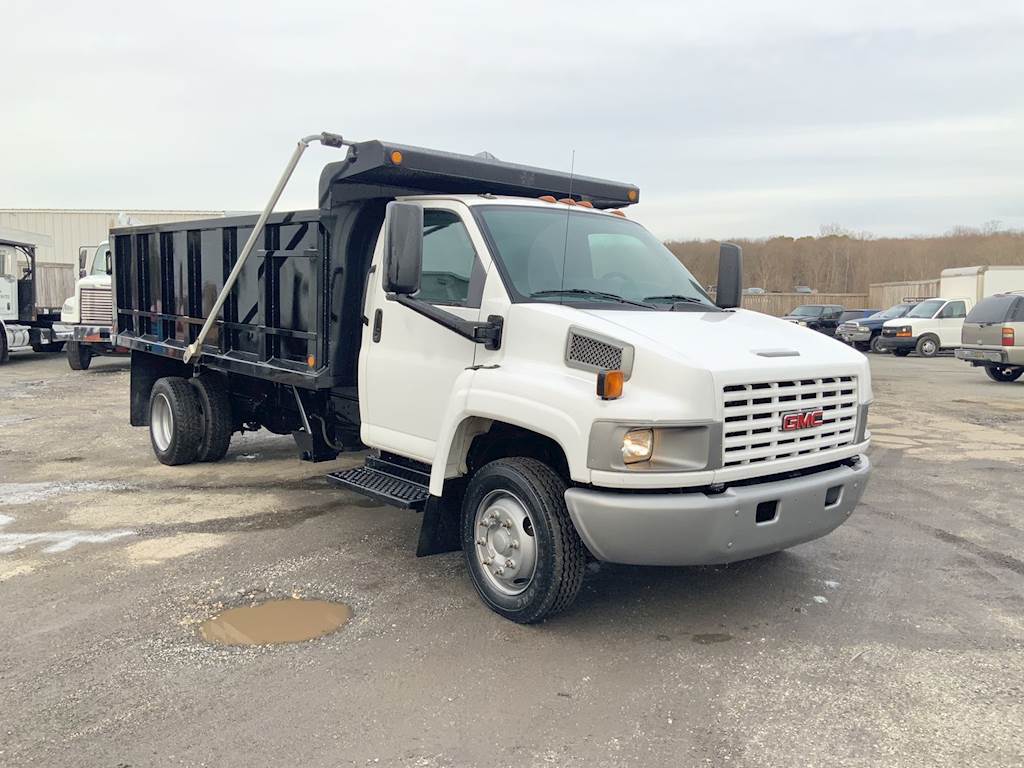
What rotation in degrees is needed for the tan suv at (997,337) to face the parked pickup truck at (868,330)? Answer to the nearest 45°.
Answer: approximately 45° to its left

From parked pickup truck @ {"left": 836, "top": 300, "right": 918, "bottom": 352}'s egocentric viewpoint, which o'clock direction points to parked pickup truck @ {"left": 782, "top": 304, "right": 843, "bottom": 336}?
parked pickup truck @ {"left": 782, "top": 304, "right": 843, "bottom": 336} is roughly at 4 o'clock from parked pickup truck @ {"left": 836, "top": 300, "right": 918, "bottom": 352}.

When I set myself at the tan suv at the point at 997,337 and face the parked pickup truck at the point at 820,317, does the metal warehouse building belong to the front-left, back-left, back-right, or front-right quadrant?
front-left

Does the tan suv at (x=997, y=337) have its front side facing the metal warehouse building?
no

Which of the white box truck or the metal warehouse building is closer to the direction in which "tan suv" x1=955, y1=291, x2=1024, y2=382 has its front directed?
the white box truck

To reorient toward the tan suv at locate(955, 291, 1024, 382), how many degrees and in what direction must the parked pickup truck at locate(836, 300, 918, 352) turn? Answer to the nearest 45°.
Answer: approximately 45° to its left

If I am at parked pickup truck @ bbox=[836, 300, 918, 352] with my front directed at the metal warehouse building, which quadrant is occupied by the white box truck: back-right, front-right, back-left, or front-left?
back-left

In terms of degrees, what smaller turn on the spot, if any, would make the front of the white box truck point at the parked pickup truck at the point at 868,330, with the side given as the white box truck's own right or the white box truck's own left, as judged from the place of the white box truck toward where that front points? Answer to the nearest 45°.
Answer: approximately 90° to the white box truck's own right

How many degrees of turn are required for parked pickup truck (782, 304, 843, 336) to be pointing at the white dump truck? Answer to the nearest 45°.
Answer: approximately 45° to its left

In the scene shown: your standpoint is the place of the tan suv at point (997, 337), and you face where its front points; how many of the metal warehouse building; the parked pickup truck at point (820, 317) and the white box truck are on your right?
0

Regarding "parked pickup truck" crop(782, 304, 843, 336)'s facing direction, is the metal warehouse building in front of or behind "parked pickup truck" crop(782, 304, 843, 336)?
in front

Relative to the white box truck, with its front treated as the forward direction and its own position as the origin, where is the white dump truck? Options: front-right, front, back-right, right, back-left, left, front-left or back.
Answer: front-left

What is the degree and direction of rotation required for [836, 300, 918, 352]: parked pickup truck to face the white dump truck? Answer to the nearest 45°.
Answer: approximately 45° to its left

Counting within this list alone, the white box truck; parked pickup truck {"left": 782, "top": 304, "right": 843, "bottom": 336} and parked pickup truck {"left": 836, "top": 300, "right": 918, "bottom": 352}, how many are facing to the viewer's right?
0

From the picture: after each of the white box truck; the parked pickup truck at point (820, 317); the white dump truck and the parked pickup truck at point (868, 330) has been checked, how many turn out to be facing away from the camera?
0

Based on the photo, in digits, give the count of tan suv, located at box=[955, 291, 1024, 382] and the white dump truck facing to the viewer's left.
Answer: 0

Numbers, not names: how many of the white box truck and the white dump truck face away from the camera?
0

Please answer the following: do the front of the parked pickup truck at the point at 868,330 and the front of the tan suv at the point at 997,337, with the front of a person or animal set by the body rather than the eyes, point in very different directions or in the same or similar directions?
very different directions

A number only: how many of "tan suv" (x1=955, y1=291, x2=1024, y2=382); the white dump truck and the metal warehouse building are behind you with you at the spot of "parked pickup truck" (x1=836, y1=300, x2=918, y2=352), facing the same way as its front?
0

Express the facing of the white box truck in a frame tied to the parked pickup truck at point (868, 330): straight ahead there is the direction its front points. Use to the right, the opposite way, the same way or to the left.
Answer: the same way

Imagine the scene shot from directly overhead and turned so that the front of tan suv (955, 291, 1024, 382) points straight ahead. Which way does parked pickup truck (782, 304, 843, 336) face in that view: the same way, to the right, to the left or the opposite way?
the opposite way

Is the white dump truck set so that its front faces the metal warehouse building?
no
